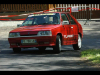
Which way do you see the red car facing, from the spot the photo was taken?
facing the viewer and to the left of the viewer
